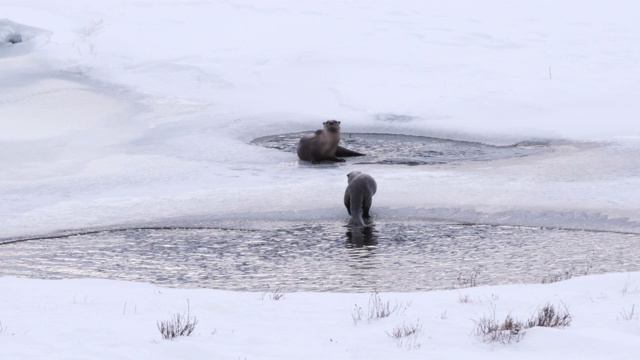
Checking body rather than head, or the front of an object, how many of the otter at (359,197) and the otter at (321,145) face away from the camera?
1

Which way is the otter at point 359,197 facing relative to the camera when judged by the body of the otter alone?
away from the camera

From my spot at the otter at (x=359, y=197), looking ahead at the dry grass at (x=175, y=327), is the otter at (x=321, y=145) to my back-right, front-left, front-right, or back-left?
back-right

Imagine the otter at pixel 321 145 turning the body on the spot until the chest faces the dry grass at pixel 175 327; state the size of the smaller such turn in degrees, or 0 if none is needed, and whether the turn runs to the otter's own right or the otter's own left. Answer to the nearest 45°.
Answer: approximately 45° to the otter's own right

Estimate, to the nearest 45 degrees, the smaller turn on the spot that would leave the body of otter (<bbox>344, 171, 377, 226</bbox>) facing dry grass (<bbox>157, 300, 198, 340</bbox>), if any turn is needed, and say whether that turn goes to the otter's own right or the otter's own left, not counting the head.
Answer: approximately 180°

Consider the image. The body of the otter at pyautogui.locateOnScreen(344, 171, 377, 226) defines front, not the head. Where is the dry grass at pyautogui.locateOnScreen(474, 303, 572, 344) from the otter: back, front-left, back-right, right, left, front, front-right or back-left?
back

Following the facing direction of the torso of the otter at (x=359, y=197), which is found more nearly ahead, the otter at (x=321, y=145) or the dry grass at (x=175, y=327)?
the otter

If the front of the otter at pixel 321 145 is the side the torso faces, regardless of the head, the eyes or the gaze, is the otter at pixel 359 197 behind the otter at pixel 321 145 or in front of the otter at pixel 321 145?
in front

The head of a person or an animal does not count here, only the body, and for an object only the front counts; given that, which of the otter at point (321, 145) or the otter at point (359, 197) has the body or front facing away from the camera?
the otter at point (359, 197)
